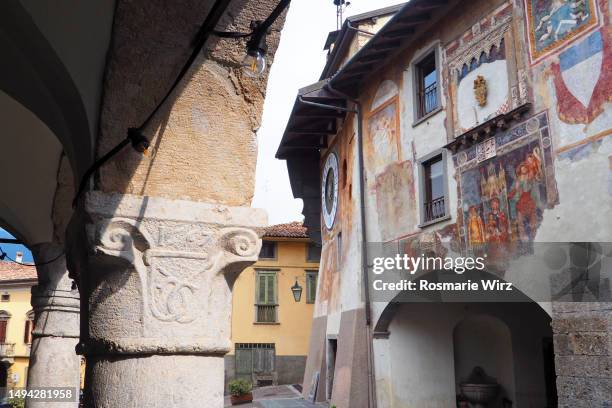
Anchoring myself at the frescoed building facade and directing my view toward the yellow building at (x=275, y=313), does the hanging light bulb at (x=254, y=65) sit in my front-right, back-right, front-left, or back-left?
back-left

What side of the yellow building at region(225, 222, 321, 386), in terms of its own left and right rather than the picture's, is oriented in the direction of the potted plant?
front

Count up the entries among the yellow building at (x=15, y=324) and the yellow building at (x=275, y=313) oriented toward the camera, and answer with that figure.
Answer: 2

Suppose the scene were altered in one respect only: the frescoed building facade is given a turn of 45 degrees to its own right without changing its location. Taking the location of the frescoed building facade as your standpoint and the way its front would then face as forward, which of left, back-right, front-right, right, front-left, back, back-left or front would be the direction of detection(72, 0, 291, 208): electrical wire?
left

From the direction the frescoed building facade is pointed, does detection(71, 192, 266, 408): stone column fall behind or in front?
in front

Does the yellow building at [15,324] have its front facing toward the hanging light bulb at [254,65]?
yes

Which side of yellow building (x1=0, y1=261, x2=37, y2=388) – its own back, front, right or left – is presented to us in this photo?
front

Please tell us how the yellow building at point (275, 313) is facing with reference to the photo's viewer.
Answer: facing the viewer

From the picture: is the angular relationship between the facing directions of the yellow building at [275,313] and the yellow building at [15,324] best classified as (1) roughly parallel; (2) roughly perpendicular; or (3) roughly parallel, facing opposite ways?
roughly parallel

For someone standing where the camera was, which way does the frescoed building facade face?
facing the viewer and to the left of the viewer

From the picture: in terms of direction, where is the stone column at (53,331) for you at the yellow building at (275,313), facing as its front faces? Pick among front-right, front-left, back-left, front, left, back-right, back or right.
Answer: front

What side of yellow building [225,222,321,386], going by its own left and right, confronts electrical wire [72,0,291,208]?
front

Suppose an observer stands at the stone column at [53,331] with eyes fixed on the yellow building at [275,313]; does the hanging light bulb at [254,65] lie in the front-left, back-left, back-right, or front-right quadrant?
back-right

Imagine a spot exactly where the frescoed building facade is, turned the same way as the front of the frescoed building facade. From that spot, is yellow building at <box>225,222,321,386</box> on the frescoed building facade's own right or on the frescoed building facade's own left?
on the frescoed building facade's own right

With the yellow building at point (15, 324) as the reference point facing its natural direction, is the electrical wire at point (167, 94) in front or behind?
in front
